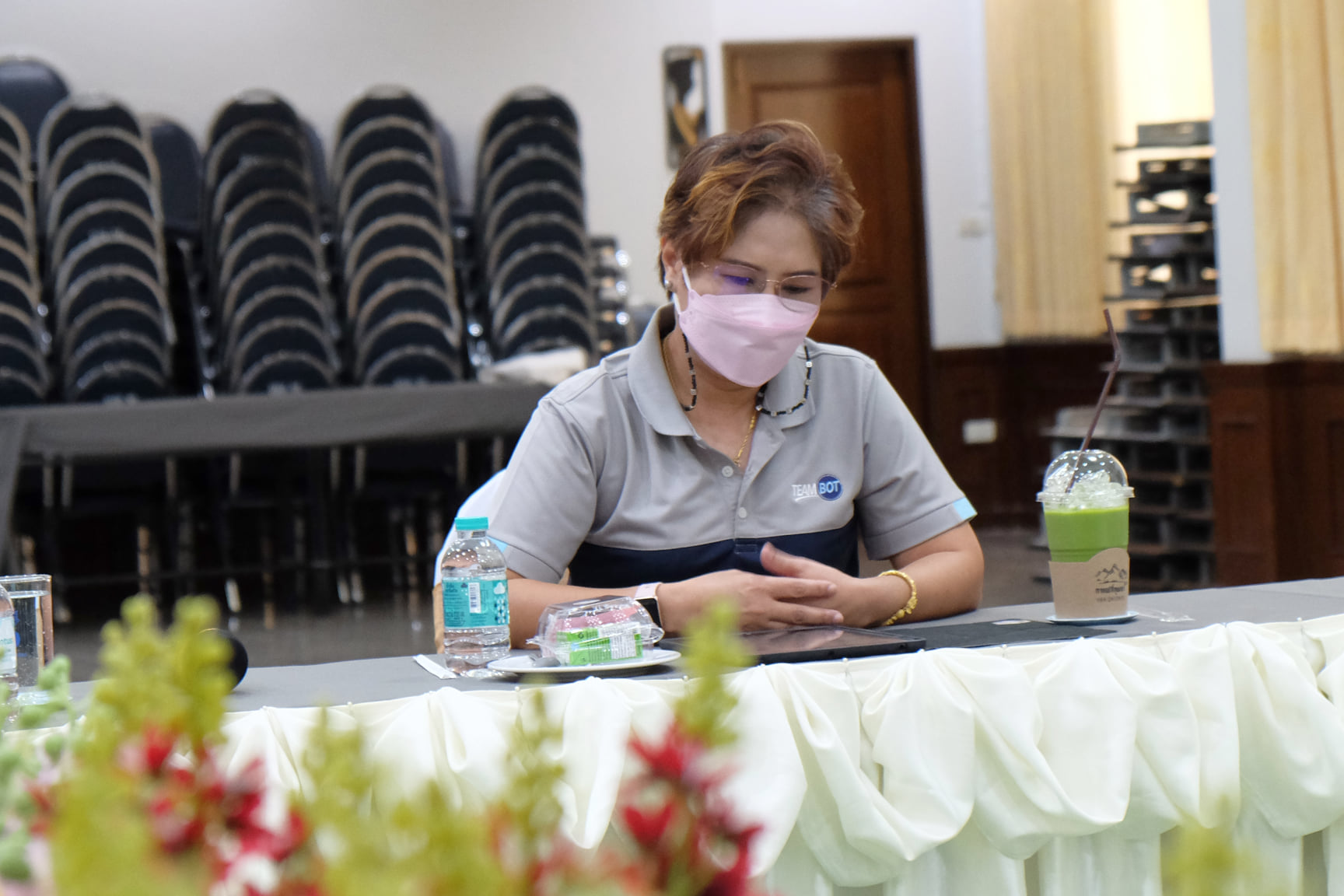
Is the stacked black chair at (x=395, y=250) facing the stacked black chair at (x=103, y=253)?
no
